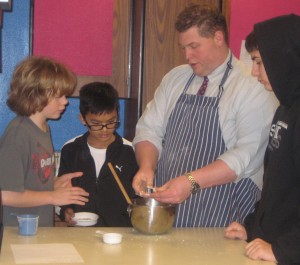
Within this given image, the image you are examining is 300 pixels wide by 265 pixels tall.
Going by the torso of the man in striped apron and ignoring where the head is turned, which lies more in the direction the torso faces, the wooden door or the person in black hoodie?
the person in black hoodie

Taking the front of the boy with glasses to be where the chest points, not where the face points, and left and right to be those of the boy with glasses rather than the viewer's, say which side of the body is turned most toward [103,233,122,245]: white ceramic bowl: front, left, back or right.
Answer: front

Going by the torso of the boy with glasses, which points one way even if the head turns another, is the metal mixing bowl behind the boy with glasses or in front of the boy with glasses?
in front

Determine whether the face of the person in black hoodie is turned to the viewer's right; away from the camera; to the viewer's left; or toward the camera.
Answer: to the viewer's left

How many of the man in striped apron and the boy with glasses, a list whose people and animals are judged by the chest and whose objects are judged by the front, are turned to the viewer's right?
0

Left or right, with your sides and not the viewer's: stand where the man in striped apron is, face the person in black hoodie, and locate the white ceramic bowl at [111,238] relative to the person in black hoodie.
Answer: right

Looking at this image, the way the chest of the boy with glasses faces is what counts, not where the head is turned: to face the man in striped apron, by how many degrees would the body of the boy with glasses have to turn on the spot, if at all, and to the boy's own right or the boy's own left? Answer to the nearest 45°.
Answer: approximately 45° to the boy's own left

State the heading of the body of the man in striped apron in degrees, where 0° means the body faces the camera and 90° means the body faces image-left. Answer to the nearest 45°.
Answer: approximately 45°

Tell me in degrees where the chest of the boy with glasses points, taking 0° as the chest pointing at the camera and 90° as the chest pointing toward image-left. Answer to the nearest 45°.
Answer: approximately 0°

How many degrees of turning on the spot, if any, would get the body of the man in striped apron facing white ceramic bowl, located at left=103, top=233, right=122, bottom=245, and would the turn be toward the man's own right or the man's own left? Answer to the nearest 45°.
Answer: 0° — they already face it

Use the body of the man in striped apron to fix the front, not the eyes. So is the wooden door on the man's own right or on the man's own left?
on the man's own right
